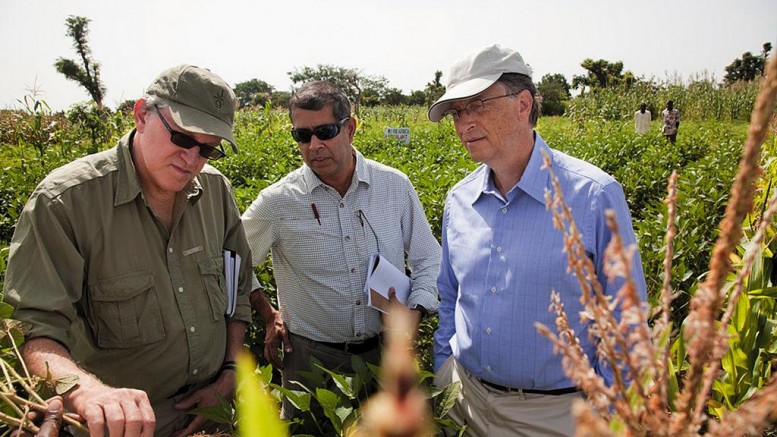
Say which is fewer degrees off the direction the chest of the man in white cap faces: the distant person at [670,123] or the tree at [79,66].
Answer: the tree

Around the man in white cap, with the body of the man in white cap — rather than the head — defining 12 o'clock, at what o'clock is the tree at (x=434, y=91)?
The tree is roughly at 4 o'clock from the man in white cap.

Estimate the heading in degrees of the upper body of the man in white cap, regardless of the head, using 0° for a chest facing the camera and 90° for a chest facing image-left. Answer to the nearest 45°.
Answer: approximately 45°

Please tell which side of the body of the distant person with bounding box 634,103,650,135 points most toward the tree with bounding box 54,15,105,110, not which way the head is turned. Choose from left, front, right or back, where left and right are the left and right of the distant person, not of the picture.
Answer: right

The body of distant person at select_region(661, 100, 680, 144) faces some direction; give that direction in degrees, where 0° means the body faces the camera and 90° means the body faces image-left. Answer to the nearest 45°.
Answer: approximately 0°

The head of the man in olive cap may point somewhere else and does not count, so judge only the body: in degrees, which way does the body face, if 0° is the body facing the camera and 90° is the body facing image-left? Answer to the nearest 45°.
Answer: approximately 315°

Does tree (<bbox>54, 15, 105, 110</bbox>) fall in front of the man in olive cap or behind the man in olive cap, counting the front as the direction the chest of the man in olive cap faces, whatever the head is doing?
behind

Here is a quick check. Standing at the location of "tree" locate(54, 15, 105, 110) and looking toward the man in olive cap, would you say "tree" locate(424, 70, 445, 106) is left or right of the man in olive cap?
left

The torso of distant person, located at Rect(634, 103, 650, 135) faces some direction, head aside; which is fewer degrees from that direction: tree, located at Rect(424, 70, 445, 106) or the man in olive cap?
the man in olive cap

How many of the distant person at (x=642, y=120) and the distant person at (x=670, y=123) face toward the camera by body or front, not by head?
2
